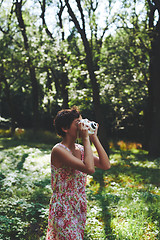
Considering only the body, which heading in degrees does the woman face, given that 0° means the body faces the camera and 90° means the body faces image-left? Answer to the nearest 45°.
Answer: approximately 315°
